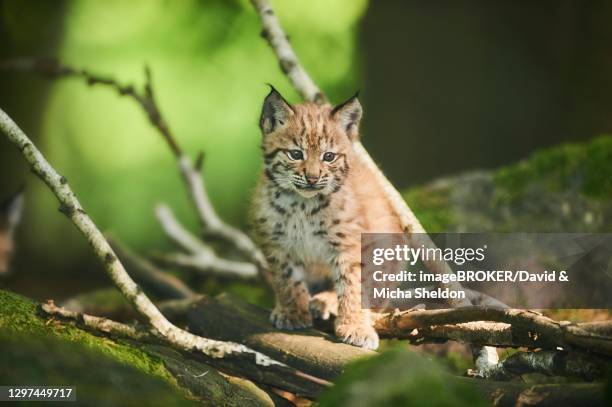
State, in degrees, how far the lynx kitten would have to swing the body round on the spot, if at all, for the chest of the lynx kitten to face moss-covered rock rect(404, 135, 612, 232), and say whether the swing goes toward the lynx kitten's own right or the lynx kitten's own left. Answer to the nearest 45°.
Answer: approximately 135° to the lynx kitten's own left

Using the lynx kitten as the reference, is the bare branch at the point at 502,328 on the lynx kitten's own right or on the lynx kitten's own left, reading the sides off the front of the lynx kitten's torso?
on the lynx kitten's own left

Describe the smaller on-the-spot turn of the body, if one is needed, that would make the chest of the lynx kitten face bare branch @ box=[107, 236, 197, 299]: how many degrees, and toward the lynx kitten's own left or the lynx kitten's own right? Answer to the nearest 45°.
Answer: approximately 135° to the lynx kitten's own right

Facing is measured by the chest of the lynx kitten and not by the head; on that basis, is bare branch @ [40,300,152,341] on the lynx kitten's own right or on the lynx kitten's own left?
on the lynx kitten's own right

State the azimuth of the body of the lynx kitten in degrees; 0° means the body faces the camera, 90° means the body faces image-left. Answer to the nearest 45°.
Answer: approximately 0°

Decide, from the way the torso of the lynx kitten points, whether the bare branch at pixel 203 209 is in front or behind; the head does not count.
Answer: behind
